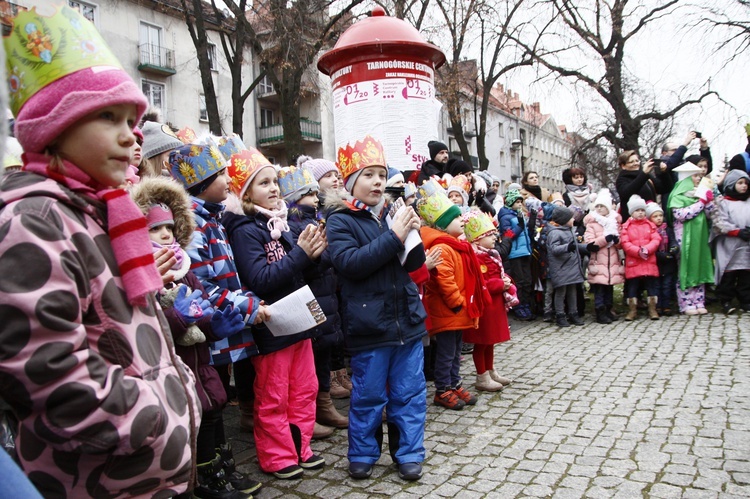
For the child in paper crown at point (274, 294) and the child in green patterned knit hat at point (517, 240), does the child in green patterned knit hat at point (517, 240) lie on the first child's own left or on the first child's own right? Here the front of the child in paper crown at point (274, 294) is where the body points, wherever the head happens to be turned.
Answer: on the first child's own left

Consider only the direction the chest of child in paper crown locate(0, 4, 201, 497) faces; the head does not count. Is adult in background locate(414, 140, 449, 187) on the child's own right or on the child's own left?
on the child's own left

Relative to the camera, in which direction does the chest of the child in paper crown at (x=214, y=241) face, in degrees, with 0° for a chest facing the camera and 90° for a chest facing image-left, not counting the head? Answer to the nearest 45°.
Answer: approximately 270°

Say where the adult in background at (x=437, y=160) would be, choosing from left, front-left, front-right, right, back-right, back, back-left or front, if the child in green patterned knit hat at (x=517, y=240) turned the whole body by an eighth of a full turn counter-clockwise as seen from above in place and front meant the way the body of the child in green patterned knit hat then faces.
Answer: back-right

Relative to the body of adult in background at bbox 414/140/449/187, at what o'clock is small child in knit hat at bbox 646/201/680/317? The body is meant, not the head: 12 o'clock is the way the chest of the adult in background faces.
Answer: The small child in knit hat is roughly at 10 o'clock from the adult in background.

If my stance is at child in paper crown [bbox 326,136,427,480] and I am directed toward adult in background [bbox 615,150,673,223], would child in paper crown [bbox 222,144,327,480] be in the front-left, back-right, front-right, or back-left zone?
back-left

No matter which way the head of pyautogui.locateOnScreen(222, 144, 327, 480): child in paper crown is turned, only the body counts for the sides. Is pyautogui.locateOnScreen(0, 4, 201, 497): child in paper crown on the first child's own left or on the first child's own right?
on the first child's own right
